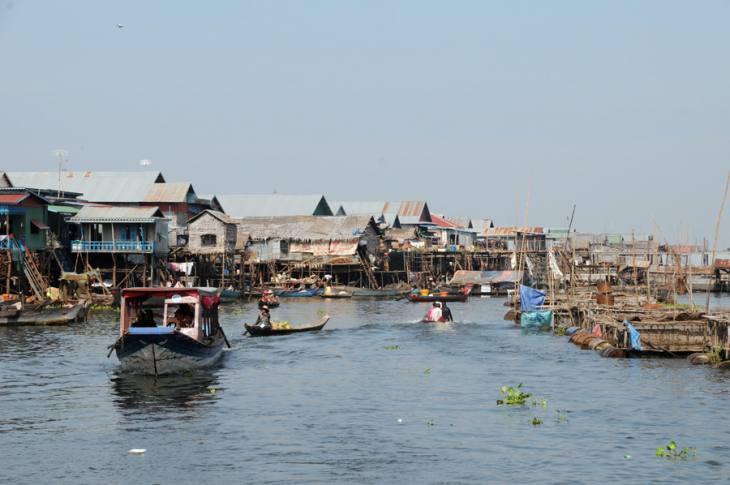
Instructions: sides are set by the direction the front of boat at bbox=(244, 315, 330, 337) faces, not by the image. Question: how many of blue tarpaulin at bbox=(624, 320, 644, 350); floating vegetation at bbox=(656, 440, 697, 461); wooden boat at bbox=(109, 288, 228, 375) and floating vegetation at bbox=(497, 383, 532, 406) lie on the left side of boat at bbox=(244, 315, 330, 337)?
0

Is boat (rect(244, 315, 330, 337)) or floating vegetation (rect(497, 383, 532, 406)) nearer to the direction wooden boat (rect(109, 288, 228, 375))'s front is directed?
the floating vegetation

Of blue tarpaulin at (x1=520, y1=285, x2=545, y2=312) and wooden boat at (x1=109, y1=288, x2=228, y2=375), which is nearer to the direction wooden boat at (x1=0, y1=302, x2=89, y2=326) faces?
the blue tarpaulin

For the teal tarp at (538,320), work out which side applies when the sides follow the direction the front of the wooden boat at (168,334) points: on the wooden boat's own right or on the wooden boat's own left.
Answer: on the wooden boat's own left

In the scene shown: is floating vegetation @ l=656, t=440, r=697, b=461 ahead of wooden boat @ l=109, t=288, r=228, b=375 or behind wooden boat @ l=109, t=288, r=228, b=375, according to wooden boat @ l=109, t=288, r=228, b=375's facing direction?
ahead

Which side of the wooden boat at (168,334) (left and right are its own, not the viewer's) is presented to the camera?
front

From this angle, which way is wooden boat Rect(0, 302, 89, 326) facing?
to the viewer's right

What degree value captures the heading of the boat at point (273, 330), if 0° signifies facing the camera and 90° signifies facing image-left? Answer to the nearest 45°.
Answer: approximately 270°

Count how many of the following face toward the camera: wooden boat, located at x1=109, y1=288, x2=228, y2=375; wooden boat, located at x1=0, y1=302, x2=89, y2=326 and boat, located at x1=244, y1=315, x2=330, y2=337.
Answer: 1

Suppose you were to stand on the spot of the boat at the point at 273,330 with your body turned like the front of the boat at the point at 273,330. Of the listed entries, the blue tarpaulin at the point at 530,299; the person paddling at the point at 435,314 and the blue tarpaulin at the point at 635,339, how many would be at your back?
0

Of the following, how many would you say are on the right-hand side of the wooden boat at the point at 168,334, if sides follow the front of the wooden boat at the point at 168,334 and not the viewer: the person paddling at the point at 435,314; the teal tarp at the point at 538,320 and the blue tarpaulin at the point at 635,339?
0

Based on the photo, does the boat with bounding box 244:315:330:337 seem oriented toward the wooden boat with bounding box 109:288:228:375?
no

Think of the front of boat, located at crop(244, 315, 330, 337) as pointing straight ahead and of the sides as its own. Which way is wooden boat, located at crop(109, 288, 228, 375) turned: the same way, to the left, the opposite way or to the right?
to the right

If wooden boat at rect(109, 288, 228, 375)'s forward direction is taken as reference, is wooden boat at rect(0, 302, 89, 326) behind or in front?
behind

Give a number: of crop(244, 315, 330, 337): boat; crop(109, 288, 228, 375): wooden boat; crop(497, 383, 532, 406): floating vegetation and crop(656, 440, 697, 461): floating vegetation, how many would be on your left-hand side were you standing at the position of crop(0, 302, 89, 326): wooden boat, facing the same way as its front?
0

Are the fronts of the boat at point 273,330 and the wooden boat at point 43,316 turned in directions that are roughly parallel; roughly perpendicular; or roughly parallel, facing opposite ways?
roughly parallel
